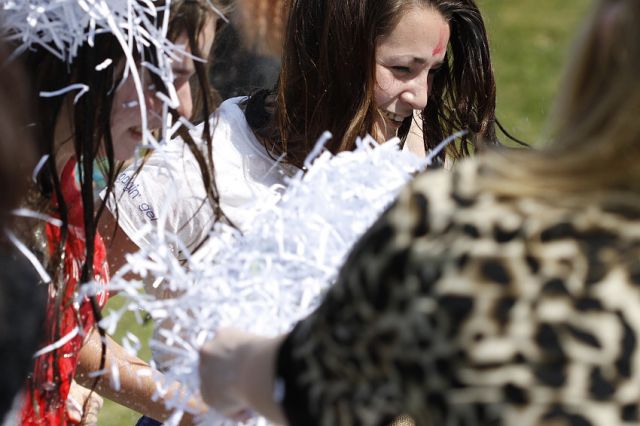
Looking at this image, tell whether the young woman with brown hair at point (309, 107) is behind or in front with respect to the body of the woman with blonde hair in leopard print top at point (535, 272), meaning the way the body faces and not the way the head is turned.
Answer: in front

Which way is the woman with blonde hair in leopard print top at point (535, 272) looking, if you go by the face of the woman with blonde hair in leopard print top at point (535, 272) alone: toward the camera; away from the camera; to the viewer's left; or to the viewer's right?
away from the camera

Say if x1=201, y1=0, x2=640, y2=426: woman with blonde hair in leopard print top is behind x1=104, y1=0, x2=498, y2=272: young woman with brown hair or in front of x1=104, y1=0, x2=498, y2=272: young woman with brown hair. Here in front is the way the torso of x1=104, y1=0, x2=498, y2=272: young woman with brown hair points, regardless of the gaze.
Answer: in front

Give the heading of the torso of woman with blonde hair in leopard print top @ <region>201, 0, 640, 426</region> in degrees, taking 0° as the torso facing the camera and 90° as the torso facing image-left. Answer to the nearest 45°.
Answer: approximately 135°

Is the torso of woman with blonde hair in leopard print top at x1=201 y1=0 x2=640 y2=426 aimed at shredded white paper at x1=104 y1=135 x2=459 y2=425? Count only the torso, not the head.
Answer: yes
